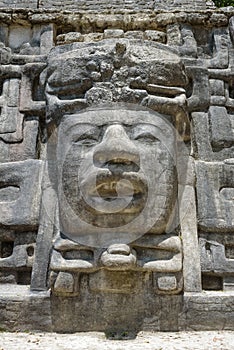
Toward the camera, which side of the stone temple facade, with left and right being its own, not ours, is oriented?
front
